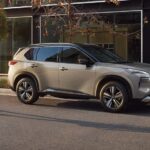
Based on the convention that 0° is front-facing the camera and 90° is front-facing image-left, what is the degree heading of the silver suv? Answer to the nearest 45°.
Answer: approximately 315°
